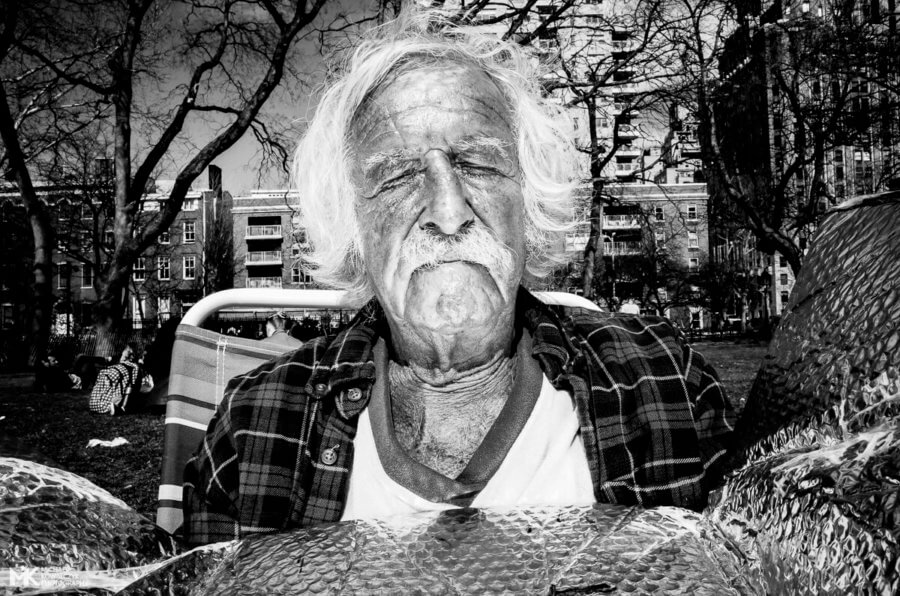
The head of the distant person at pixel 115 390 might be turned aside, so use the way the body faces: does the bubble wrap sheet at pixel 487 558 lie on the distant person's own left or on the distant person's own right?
on the distant person's own right

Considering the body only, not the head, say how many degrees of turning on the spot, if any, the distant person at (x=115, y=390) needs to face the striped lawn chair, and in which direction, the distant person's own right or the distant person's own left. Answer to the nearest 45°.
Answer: approximately 90° to the distant person's own right

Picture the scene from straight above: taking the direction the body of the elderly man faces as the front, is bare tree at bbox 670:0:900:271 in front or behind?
behind

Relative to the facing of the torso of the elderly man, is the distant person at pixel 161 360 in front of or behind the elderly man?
behind

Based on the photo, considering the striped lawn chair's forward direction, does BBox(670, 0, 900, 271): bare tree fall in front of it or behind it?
behind

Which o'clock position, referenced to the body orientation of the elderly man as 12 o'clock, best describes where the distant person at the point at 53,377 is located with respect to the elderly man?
The distant person is roughly at 5 o'clock from the elderly man.

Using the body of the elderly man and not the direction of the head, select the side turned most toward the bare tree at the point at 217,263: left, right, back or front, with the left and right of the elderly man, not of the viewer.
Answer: back
